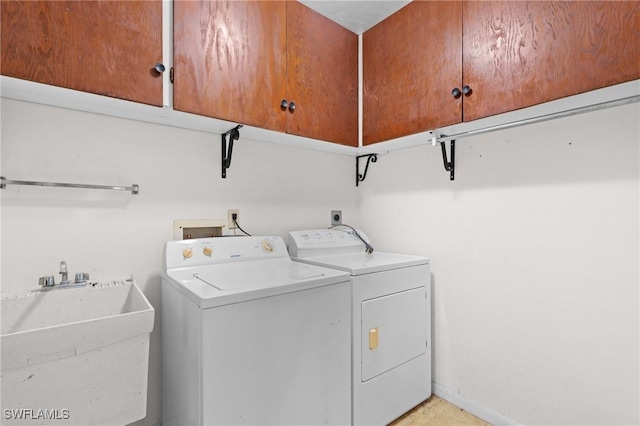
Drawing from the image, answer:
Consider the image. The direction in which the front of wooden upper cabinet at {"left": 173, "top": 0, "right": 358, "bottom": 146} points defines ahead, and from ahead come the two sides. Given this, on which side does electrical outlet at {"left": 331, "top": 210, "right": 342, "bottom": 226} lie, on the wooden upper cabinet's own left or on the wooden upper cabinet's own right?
on the wooden upper cabinet's own left

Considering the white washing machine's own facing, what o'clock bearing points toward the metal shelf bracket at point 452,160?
The metal shelf bracket is roughly at 10 o'clock from the white washing machine.

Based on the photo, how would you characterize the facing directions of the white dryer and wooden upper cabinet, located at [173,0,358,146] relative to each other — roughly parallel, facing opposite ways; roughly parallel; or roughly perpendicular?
roughly parallel

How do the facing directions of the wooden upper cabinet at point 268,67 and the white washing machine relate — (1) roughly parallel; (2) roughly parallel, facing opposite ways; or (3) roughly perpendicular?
roughly parallel

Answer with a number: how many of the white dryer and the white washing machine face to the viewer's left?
0

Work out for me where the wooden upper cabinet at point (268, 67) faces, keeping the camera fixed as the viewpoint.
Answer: facing the viewer and to the right of the viewer

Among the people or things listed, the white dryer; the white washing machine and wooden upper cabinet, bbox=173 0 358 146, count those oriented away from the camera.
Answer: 0

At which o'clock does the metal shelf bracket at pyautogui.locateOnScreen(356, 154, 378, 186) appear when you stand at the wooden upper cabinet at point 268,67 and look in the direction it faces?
The metal shelf bracket is roughly at 9 o'clock from the wooden upper cabinet.

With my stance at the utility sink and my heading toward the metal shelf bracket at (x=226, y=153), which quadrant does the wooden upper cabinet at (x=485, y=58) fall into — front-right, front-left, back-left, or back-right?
front-right

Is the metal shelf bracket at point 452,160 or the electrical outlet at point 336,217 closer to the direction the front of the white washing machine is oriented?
the metal shelf bracket

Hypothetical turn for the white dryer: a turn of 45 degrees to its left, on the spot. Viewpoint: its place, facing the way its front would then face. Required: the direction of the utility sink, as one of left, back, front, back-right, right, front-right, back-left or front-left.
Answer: back-right

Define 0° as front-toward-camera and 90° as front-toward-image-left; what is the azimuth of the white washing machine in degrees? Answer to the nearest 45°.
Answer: approximately 315°

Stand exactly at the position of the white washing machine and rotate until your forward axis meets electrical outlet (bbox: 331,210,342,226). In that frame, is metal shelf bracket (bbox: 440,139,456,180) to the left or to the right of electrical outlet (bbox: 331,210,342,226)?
right

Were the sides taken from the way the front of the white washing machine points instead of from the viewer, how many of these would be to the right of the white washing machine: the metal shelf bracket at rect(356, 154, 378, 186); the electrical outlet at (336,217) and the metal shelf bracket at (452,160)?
0
